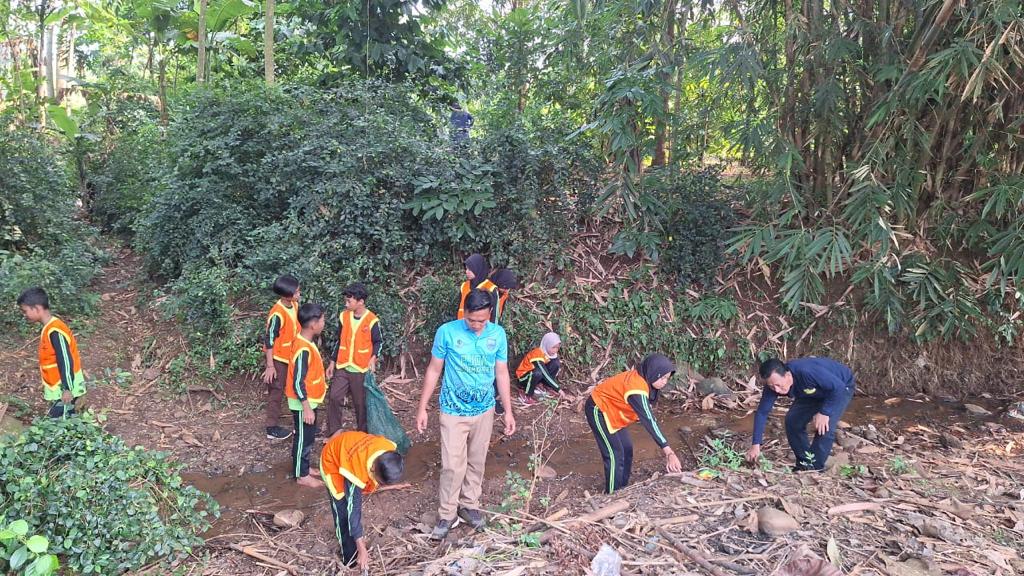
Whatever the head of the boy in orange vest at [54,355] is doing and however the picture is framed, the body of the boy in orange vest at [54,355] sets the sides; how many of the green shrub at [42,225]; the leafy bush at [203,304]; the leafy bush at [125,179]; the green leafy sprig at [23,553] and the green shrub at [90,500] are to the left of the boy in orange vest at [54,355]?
2

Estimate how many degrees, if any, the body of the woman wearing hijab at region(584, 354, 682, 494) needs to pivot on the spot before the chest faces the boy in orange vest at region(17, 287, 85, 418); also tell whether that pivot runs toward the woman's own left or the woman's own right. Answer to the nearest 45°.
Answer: approximately 180°

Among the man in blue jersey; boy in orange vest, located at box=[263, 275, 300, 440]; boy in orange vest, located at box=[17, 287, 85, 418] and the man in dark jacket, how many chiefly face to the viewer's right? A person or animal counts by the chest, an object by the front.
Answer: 1

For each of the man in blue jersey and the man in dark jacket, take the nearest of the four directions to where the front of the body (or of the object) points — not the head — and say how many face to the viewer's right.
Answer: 0

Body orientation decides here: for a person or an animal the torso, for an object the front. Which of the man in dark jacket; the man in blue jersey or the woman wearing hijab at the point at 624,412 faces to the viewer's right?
the woman wearing hijab

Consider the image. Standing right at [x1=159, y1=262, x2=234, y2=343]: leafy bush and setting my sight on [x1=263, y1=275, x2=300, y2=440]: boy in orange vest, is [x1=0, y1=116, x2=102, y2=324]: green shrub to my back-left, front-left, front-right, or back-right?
back-right

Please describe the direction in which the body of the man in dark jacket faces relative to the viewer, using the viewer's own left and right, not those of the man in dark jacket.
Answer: facing the viewer and to the left of the viewer

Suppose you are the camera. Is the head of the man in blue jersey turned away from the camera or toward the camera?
toward the camera

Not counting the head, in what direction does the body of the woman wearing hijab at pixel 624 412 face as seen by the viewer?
to the viewer's right

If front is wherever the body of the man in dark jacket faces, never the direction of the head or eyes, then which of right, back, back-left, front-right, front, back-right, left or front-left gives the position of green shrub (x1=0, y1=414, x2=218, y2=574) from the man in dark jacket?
front
